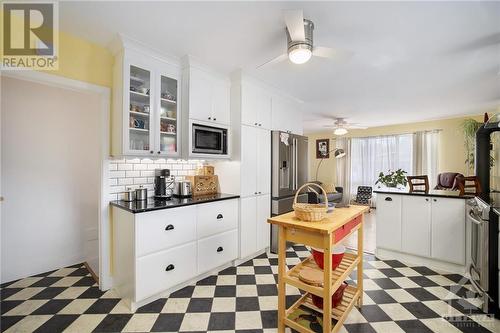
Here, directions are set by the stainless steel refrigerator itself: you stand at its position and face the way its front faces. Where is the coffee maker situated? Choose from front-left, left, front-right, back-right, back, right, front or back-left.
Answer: right

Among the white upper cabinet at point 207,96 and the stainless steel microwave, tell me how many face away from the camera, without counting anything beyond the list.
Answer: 0

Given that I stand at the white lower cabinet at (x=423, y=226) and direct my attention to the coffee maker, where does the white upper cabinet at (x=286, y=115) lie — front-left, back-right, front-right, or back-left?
front-right

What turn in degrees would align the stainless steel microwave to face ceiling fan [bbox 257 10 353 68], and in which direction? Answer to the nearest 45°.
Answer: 0° — it already faces it

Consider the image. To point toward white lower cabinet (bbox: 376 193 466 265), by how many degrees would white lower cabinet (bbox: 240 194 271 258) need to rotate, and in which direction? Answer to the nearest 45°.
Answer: approximately 45° to its left

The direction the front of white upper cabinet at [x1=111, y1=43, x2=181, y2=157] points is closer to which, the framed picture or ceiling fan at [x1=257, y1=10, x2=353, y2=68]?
the ceiling fan

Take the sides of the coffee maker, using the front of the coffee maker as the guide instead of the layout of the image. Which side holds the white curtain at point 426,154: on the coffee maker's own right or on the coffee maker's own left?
on the coffee maker's own left

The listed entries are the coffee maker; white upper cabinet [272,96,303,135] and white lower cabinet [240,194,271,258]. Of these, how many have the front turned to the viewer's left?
0

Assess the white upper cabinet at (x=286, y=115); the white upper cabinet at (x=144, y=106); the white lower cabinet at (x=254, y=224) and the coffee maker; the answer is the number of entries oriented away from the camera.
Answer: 0

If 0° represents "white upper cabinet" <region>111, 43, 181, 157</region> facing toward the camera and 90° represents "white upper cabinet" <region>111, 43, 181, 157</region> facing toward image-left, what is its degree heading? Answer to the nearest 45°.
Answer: approximately 315°

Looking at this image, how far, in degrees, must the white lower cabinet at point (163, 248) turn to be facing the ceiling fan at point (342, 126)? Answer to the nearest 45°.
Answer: approximately 90° to its left

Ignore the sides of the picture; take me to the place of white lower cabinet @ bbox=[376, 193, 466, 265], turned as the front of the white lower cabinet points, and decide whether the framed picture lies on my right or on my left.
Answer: on my right

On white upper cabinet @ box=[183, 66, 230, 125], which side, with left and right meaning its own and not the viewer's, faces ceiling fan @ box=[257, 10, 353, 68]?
front

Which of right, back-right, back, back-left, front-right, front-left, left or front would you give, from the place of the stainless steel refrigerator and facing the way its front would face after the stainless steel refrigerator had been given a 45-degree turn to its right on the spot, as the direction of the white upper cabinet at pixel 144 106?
front-right
